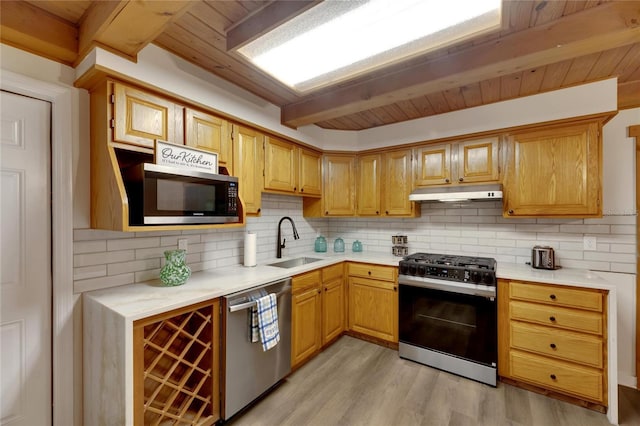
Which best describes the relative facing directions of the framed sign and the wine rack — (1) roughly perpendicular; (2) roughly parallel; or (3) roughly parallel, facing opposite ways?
roughly parallel

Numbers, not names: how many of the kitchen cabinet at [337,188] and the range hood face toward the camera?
2

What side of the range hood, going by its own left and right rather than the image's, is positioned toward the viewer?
front

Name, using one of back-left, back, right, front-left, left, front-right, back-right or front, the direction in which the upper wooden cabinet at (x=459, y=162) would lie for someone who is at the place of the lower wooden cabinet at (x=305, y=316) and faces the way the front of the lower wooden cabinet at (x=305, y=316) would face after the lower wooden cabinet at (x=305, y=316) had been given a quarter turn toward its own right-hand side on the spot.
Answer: back-left

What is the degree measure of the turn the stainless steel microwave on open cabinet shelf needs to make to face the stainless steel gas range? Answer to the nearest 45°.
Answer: approximately 45° to its left

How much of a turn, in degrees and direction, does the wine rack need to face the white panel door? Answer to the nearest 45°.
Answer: approximately 135° to its right

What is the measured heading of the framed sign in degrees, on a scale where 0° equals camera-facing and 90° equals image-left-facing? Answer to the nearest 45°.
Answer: approximately 315°

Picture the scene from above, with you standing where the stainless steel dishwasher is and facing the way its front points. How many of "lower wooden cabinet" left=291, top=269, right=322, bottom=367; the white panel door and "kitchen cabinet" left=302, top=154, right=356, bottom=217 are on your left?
2

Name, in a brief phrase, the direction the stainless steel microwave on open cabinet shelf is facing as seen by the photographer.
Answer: facing the viewer and to the right of the viewer
